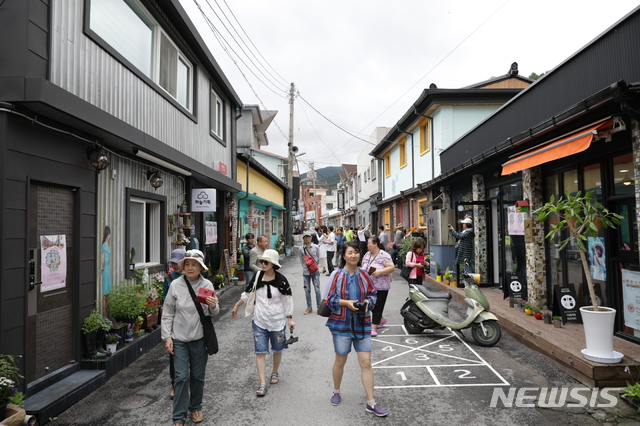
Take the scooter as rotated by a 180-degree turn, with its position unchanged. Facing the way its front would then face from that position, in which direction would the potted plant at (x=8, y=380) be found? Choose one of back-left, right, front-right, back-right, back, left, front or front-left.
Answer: left

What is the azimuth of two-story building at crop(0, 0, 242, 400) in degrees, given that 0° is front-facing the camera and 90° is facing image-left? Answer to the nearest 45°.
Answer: approximately 315°

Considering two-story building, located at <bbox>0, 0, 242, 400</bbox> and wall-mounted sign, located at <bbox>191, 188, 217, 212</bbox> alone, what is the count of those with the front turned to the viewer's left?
0

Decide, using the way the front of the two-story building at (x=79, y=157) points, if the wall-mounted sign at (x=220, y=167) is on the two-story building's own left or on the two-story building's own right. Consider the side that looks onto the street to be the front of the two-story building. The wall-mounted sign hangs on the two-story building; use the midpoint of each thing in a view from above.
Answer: on the two-story building's own left

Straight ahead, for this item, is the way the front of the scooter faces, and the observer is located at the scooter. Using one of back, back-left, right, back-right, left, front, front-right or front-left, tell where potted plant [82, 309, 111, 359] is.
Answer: right

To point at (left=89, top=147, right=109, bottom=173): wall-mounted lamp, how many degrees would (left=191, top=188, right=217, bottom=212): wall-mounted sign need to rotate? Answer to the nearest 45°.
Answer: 0° — it already faces it

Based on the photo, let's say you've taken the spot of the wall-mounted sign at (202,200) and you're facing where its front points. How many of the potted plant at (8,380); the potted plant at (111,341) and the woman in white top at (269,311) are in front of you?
3

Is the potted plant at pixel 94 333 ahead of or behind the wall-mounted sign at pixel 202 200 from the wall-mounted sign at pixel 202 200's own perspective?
ahead
